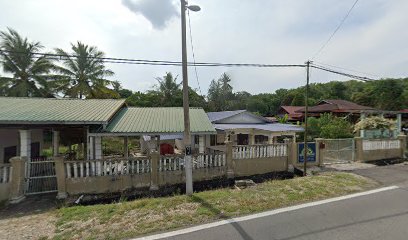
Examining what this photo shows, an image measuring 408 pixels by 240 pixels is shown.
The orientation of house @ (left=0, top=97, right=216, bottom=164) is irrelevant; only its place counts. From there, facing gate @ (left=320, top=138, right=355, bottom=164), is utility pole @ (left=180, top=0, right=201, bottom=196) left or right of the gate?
right

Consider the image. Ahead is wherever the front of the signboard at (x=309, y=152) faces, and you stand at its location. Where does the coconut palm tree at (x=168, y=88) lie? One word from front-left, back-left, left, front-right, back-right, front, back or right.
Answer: back-right

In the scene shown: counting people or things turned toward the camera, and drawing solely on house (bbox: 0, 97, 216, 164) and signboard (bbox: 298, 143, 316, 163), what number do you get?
2

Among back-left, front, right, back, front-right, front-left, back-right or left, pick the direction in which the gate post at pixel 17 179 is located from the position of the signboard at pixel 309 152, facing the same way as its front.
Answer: front-right

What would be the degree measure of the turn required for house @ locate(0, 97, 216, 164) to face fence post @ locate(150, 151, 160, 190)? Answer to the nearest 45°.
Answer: approximately 45° to its left

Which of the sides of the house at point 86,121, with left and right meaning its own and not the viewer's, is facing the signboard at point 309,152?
left

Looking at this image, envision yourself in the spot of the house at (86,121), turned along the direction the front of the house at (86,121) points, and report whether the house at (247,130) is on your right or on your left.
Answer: on your left

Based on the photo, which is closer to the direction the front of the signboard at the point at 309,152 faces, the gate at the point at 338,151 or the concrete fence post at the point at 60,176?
the concrete fence post

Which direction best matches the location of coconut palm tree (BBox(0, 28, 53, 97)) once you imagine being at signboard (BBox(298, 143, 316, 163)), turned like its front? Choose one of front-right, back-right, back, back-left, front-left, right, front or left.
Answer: right

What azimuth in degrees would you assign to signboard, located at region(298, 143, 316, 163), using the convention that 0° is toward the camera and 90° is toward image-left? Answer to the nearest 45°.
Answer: approximately 0°
